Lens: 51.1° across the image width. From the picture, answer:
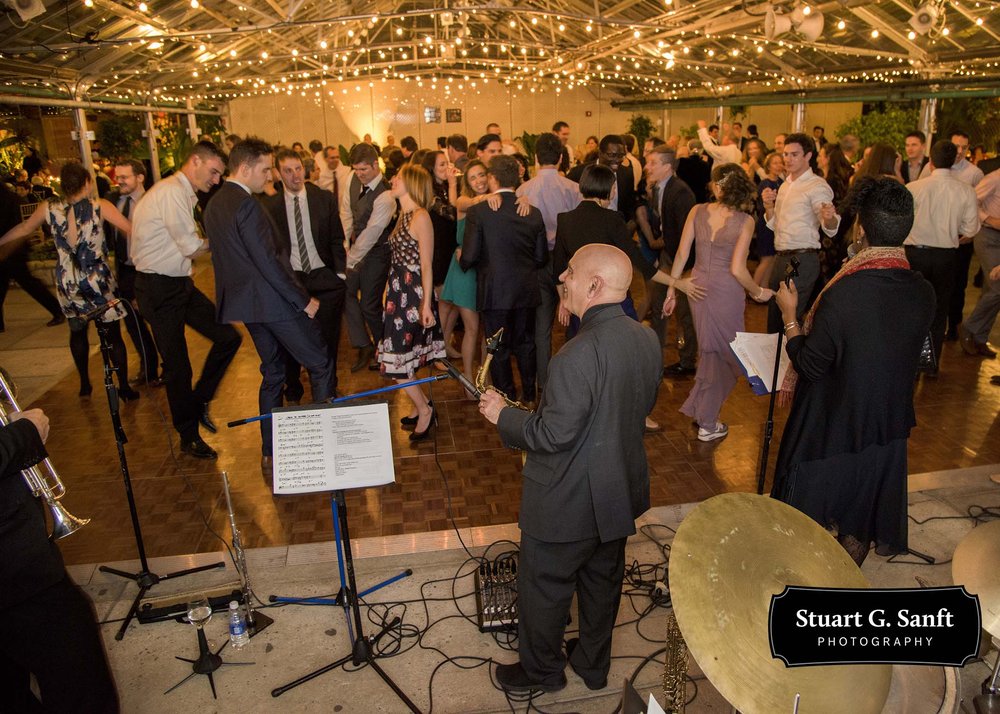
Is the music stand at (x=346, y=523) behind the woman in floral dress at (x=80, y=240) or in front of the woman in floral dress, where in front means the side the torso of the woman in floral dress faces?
behind

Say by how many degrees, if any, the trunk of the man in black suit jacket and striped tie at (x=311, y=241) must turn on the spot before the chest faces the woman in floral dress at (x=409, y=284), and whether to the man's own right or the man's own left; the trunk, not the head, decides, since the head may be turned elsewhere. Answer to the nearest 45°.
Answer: approximately 45° to the man's own left

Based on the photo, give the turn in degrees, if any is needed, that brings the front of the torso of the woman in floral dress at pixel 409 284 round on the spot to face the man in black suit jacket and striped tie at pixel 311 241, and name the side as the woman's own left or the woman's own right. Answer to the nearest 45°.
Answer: approximately 45° to the woman's own right

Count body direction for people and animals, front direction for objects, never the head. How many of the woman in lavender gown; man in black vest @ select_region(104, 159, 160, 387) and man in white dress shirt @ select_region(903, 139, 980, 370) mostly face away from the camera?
2

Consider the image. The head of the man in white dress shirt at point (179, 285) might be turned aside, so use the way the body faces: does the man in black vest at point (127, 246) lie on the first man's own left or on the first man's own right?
on the first man's own left

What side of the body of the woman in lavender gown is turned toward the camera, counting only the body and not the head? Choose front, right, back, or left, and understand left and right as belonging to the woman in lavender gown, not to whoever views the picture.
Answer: back

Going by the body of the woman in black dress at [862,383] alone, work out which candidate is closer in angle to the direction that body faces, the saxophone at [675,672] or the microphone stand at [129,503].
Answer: the microphone stand

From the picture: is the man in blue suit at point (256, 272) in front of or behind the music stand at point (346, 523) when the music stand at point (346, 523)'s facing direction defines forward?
behind
